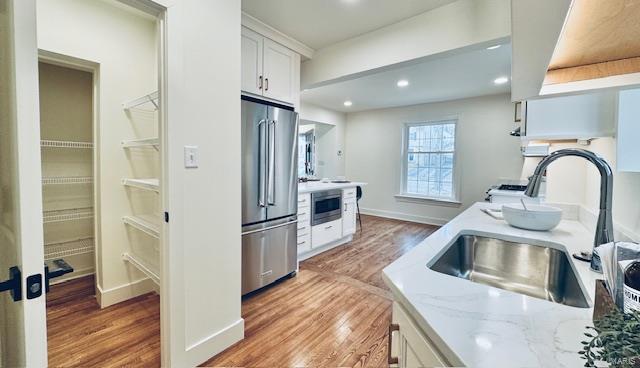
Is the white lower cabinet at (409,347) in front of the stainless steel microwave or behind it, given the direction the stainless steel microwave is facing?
in front

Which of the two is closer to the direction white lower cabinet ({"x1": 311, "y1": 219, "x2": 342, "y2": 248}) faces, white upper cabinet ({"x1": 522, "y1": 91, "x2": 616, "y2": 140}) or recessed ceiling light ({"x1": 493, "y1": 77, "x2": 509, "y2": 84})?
the white upper cabinet

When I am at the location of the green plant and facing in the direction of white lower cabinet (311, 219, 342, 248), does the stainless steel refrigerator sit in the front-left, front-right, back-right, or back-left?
front-left

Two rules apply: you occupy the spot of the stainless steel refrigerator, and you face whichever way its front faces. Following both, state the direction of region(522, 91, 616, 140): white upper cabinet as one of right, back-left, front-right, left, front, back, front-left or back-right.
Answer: front

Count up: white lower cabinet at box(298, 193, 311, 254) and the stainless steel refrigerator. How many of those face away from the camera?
0

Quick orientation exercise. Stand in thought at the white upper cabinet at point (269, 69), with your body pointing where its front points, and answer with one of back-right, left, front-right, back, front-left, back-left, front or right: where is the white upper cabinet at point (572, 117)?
front

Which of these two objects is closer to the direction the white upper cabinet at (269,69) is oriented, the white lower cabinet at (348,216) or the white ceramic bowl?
the white ceramic bowl

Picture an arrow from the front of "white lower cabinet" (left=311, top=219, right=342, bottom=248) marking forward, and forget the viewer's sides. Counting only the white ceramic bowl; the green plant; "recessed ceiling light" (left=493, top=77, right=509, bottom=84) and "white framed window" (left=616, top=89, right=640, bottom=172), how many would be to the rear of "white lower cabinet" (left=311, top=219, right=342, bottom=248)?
0

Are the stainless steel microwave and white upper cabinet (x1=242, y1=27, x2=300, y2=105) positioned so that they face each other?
no

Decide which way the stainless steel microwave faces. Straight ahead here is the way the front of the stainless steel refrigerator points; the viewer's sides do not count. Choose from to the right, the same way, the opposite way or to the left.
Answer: the same way

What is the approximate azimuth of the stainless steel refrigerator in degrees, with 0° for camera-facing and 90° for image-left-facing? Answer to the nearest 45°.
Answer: approximately 315°

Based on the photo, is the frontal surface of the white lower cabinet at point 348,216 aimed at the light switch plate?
no

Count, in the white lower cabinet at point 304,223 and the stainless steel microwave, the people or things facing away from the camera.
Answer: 0

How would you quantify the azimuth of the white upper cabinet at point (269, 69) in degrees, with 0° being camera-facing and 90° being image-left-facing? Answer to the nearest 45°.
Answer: approximately 315°
